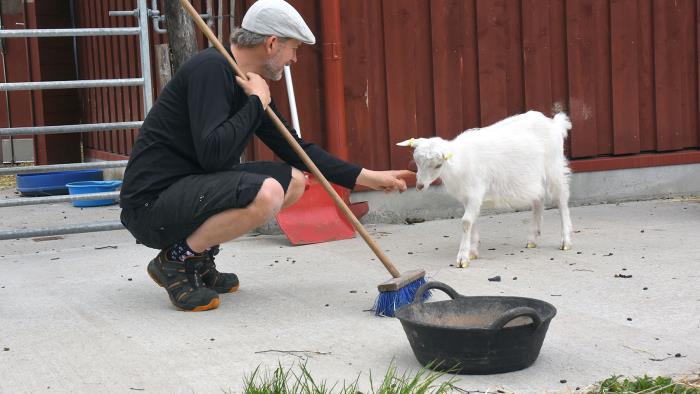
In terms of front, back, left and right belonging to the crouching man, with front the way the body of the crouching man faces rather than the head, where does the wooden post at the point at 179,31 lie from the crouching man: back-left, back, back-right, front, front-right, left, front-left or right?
left

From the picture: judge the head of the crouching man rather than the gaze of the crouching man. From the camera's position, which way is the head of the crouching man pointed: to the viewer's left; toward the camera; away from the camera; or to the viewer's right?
to the viewer's right

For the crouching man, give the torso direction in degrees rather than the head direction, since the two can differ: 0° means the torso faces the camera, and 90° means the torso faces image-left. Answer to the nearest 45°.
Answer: approximately 270°

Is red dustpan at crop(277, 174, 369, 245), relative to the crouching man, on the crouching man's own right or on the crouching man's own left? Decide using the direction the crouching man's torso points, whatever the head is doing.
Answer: on the crouching man's own left

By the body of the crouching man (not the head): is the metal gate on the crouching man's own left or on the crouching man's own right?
on the crouching man's own left

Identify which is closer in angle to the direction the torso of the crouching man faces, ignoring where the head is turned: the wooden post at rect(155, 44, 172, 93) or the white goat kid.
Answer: the white goat kid

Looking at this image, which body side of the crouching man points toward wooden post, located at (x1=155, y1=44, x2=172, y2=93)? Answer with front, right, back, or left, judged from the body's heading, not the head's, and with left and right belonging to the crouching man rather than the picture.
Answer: left

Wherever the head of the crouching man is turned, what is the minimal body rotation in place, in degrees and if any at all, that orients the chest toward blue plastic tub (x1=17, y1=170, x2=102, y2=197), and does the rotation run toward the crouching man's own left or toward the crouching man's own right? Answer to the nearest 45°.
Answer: approximately 90° to the crouching man's own left

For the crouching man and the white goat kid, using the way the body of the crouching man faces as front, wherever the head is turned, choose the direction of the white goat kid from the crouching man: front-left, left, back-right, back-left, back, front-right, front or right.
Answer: front-left
